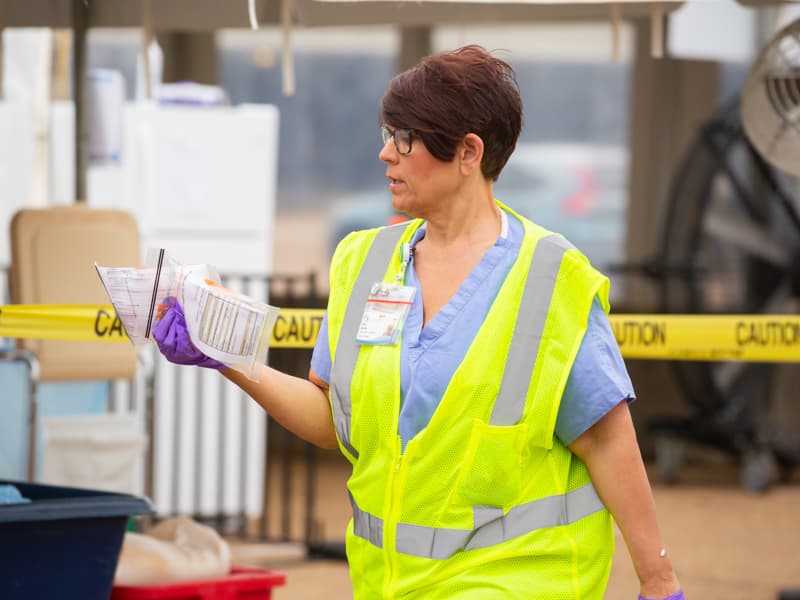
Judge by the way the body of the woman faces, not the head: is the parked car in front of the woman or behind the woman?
behind

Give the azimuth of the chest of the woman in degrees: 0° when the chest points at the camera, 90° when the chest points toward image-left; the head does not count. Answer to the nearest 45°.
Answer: approximately 45°

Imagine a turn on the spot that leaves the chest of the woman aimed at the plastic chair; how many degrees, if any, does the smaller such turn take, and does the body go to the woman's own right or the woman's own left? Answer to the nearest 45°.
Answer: approximately 90° to the woman's own right

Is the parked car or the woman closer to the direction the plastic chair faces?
the woman

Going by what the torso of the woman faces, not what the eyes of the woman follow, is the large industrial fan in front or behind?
behind

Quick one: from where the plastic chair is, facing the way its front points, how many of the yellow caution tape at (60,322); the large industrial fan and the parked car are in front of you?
1

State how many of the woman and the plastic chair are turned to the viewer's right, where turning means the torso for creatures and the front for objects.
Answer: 0

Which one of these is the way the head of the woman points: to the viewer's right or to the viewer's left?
to the viewer's left

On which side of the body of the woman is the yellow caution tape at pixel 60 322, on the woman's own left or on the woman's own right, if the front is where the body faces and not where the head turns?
on the woman's own right
